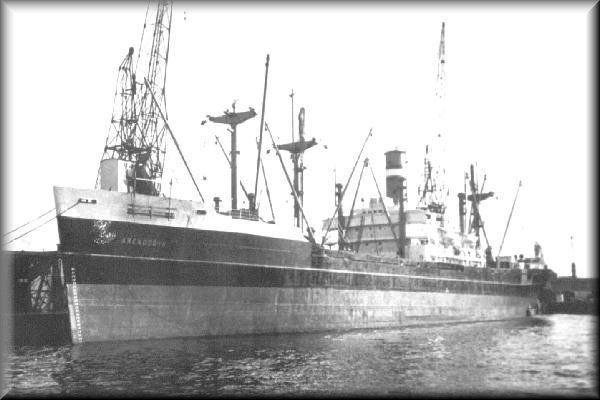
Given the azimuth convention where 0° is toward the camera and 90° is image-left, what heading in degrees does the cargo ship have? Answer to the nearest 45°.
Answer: approximately 45°
